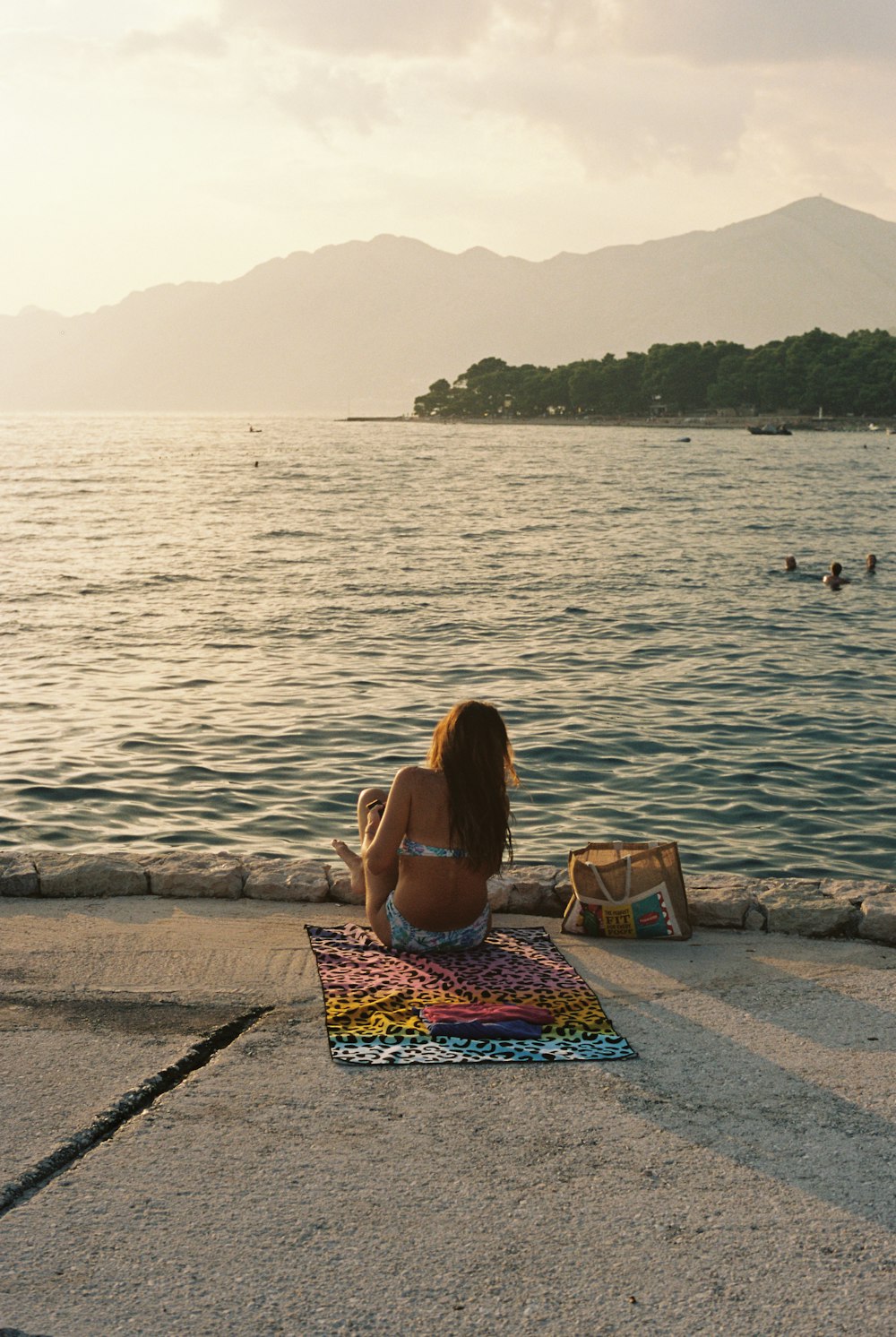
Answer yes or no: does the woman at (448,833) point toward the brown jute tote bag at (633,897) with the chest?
no

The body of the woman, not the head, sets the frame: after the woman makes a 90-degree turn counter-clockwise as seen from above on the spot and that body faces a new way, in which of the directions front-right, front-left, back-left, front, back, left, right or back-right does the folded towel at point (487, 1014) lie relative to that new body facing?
front-left

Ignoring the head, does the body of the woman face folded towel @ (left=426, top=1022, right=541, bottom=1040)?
no

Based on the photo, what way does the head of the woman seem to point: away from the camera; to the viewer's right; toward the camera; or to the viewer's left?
away from the camera

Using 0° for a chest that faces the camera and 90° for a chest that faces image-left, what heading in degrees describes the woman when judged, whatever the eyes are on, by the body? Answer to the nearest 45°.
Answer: approximately 135°

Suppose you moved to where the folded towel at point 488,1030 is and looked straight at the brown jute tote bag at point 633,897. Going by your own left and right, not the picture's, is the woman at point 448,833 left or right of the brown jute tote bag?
left
